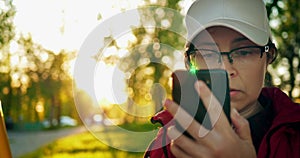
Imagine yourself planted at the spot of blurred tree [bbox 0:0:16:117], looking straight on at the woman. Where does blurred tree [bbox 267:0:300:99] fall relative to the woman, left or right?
left

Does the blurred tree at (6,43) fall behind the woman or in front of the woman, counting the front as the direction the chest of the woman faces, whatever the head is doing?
behind

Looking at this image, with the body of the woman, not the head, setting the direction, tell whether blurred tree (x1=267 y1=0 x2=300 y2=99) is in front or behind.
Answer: behind

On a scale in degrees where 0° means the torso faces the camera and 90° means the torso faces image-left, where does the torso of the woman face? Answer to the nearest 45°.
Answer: approximately 0°

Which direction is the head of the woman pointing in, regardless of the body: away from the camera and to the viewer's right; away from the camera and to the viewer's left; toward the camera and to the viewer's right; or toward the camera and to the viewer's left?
toward the camera and to the viewer's left

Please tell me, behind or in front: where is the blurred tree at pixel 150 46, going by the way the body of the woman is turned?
behind
